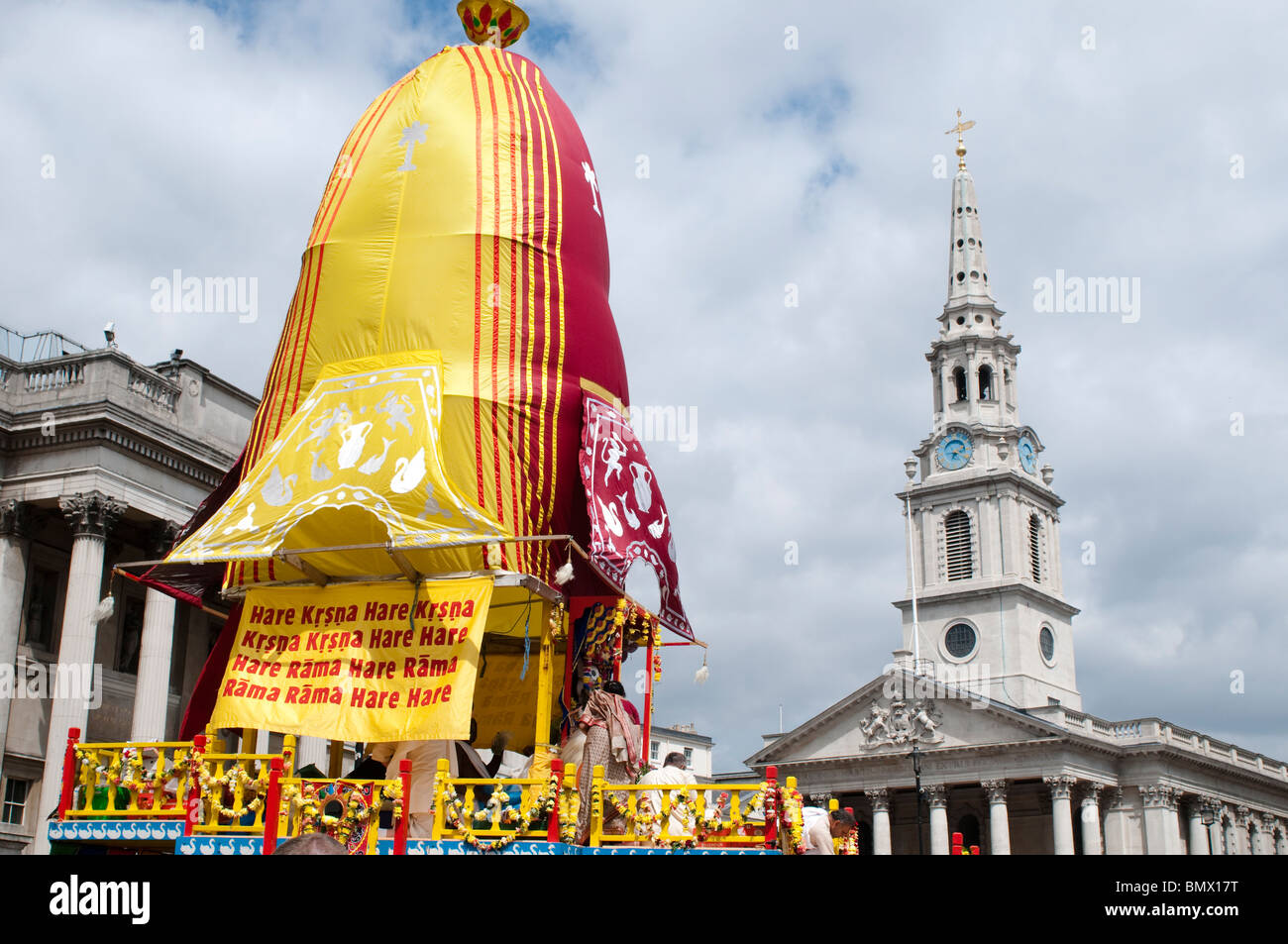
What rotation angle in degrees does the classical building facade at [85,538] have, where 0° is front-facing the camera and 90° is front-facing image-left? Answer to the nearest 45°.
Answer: approximately 315°
